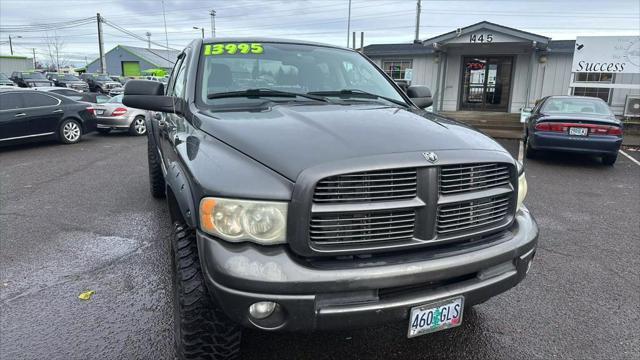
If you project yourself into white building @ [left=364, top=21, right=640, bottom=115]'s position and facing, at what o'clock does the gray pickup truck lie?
The gray pickup truck is roughly at 12 o'clock from the white building.

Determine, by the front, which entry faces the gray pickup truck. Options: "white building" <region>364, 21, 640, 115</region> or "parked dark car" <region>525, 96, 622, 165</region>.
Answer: the white building

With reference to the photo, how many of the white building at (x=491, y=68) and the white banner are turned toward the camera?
2

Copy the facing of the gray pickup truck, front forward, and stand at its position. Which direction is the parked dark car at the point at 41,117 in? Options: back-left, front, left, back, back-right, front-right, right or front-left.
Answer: back

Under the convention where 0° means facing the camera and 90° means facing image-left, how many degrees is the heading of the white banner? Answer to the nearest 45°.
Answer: approximately 0°

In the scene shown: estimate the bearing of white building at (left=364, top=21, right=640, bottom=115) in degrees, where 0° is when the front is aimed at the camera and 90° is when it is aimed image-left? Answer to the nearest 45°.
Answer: approximately 0°

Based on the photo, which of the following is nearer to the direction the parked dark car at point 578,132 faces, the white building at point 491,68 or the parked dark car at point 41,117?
the white building

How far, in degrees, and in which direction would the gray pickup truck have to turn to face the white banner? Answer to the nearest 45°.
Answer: approximately 90° to its left

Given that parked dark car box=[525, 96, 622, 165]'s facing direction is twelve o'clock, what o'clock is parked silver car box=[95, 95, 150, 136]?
The parked silver car is roughly at 9 o'clock from the parked dark car.

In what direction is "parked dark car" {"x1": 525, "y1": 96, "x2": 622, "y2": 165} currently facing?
away from the camera

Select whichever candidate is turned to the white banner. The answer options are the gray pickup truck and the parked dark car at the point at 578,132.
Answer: the parked dark car
